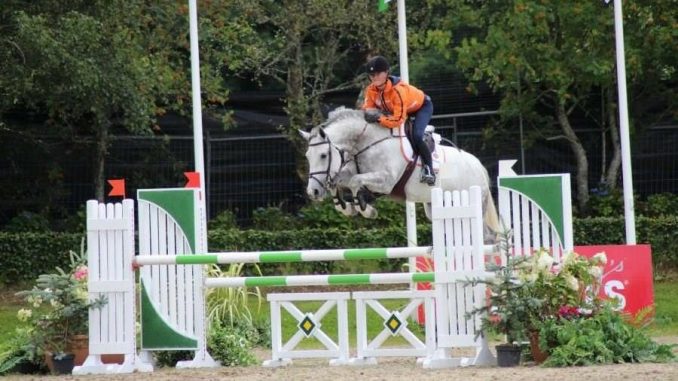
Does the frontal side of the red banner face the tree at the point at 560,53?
no

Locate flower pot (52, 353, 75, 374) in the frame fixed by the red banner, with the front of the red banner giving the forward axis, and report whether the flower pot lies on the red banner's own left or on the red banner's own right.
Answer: on the red banner's own right

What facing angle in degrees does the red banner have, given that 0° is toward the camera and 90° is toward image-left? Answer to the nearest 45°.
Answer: approximately 0°

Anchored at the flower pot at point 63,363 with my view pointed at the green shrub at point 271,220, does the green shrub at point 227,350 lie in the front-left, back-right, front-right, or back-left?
front-right

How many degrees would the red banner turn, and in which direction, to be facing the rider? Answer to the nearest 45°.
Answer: approximately 45° to its right

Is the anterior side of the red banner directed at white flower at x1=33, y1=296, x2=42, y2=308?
no

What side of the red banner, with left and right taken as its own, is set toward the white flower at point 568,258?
front

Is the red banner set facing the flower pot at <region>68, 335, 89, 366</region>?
no

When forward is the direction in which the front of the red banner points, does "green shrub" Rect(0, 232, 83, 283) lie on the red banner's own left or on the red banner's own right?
on the red banner's own right

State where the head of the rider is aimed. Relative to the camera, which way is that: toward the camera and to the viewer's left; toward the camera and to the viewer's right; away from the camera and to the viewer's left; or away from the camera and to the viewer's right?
toward the camera and to the viewer's left

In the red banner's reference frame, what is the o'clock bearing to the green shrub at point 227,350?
The green shrub is roughly at 2 o'clock from the red banner.

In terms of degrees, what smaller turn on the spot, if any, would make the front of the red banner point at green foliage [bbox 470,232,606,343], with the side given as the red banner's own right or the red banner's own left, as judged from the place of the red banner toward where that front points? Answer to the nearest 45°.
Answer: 0° — it already faces it

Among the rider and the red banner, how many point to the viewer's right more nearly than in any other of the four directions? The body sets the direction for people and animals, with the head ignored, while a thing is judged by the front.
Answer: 0

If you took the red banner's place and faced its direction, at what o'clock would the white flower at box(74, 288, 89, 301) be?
The white flower is roughly at 2 o'clock from the red banner.

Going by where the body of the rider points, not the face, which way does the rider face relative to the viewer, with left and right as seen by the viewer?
facing the viewer and to the left of the viewer

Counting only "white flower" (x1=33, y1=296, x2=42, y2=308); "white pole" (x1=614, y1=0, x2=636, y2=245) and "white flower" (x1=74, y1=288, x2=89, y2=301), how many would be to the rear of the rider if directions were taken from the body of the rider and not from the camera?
1
